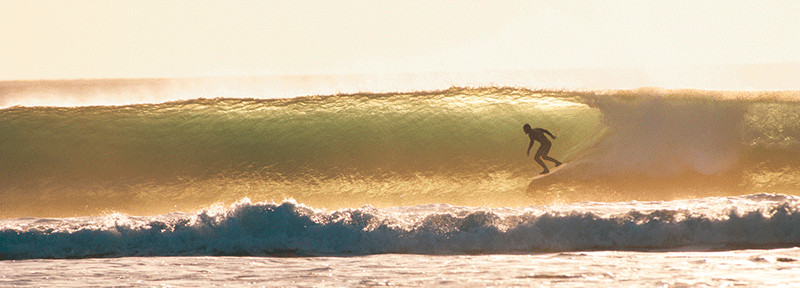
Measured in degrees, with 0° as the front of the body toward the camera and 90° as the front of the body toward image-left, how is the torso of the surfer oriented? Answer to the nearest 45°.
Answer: approximately 90°
